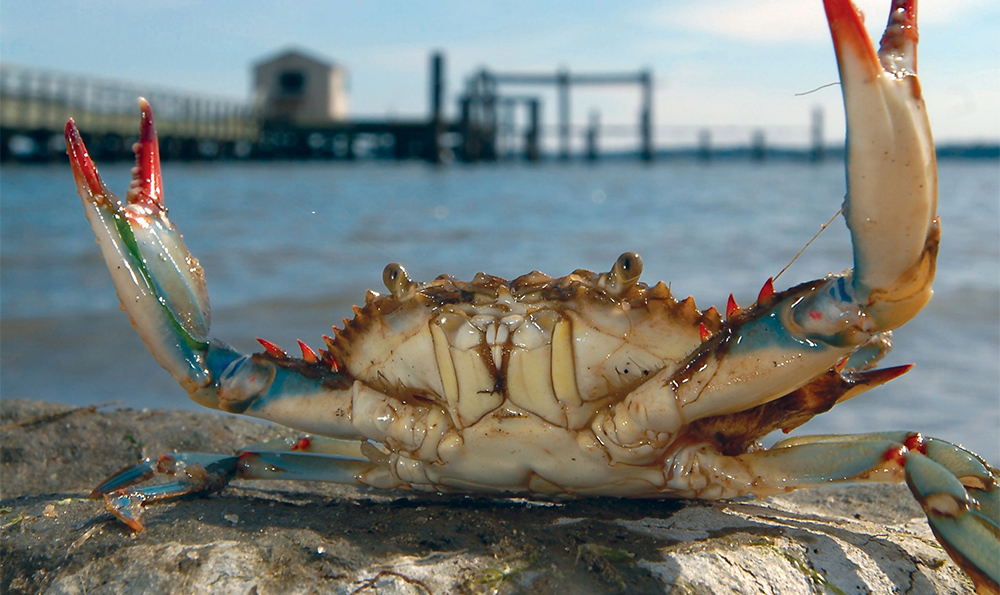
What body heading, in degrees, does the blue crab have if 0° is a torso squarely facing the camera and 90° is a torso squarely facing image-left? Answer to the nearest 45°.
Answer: approximately 0°

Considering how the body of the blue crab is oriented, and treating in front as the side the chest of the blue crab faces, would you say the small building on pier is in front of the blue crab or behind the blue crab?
behind
